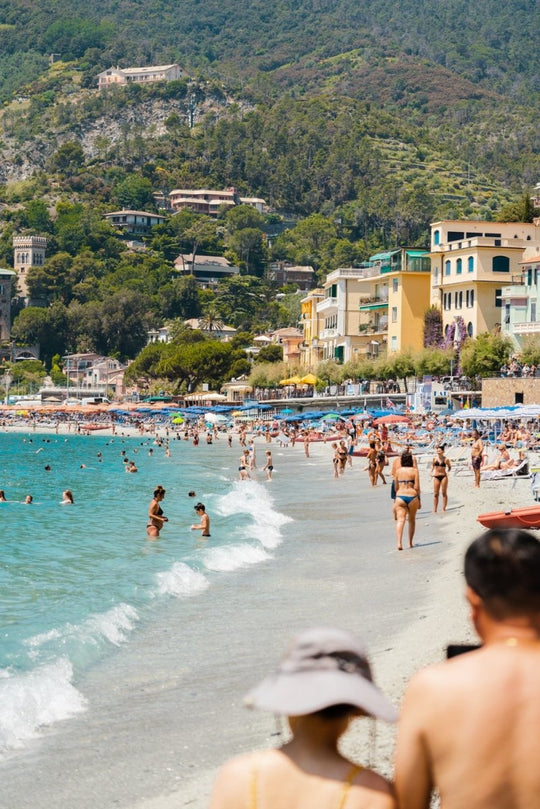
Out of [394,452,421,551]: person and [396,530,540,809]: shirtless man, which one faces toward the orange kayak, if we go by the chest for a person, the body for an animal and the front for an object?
the shirtless man

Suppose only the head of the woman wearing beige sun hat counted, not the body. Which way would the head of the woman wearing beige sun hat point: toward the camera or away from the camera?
away from the camera

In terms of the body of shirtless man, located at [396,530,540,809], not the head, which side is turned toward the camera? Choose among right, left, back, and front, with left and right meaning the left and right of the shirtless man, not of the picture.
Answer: back

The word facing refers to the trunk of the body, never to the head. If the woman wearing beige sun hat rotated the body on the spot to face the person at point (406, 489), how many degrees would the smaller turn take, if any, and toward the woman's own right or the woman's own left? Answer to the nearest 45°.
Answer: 0° — they already face them

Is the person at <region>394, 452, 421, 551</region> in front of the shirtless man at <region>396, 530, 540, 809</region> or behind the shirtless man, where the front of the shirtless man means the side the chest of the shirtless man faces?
in front

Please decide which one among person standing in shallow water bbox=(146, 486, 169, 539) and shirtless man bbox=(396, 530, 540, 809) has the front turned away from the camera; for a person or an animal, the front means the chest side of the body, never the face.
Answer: the shirtless man

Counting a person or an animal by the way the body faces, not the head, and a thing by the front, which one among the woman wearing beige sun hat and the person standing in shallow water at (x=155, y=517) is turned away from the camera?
the woman wearing beige sun hat

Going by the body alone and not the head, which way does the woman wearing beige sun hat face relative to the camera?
away from the camera

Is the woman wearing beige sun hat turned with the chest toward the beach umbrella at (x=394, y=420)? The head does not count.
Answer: yes
